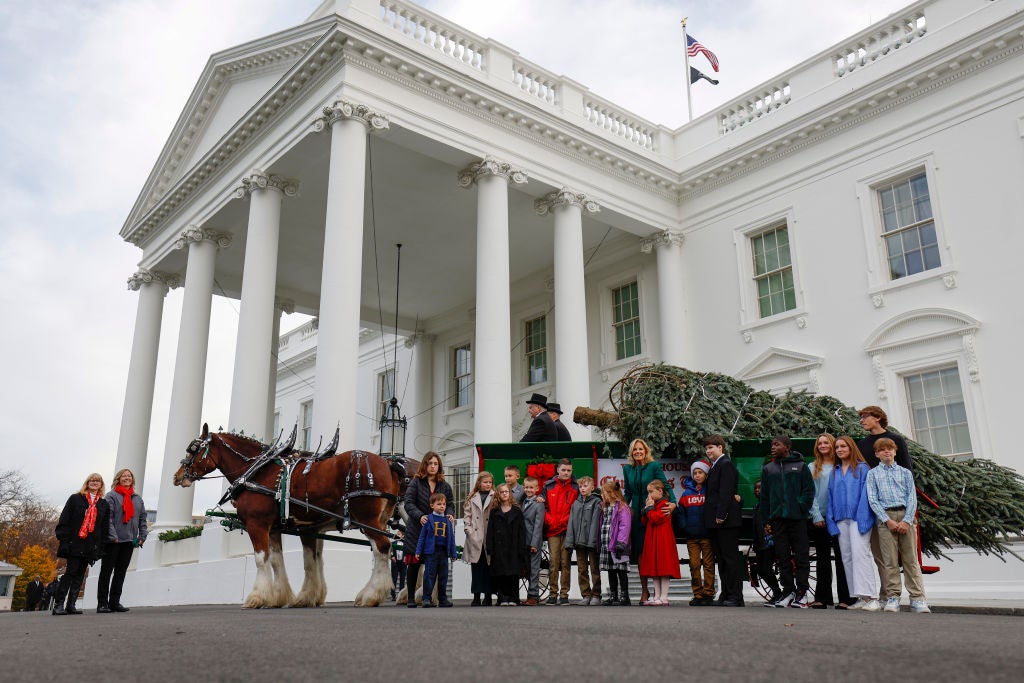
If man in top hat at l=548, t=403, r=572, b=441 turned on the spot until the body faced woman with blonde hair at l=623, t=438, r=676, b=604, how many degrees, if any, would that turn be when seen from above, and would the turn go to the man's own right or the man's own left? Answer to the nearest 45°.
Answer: approximately 135° to the man's own left

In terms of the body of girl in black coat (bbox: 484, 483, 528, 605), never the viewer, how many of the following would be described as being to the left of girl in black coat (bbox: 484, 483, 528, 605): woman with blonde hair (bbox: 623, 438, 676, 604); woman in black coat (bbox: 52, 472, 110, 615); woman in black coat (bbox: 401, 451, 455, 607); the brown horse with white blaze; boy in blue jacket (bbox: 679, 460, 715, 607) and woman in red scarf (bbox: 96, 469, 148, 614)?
2

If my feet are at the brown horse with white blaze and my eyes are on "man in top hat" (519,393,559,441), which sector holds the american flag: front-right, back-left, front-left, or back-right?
front-left

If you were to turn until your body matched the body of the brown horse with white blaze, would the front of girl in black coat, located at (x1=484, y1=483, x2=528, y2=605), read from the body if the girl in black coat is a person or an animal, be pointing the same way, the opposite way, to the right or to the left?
to the left

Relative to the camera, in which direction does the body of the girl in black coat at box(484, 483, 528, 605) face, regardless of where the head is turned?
toward the camera

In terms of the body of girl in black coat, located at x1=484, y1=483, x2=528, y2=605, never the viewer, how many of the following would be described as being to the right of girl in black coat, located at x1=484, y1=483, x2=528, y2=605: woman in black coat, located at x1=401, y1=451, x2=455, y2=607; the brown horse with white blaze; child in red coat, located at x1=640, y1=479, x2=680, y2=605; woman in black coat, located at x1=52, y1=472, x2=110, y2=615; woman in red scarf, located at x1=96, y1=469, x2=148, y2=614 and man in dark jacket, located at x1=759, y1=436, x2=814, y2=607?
4

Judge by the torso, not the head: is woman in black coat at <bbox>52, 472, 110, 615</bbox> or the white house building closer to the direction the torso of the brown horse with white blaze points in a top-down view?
the woman in black coat

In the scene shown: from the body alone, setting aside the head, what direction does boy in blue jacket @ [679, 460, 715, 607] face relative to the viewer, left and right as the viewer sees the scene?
facing the viewer

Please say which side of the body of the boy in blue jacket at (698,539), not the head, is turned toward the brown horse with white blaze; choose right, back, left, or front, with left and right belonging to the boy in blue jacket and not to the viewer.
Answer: right

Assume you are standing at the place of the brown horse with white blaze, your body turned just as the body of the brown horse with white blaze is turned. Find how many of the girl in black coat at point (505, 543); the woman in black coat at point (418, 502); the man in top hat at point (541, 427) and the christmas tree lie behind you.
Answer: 4

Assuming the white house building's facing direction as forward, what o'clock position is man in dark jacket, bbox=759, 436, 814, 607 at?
The man in dark jacket is roughly at 10 o'clock from the white house building.
